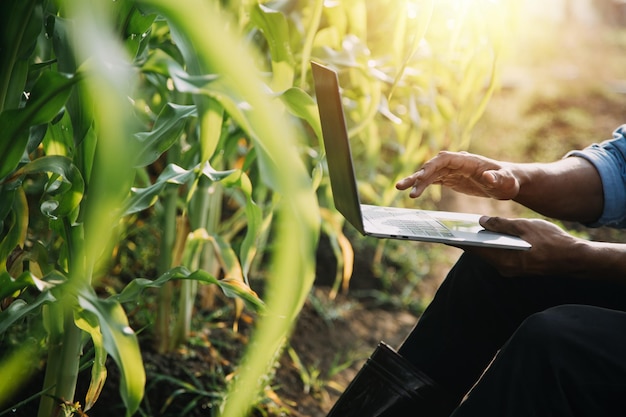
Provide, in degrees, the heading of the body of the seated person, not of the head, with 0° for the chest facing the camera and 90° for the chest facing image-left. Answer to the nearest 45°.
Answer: approximately 90°
